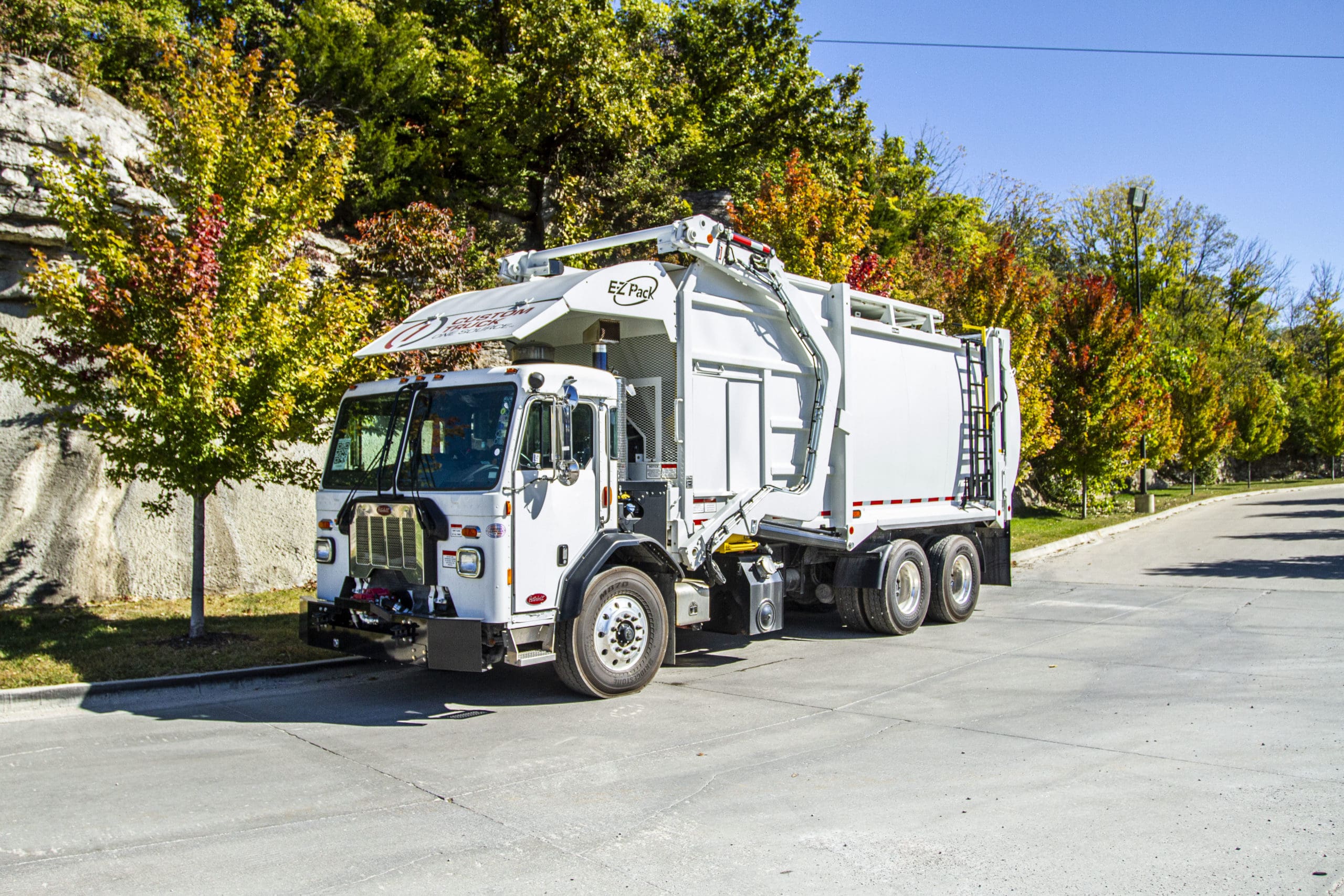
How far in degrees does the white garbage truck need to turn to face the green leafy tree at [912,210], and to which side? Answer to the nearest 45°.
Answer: approximately 135° to its right

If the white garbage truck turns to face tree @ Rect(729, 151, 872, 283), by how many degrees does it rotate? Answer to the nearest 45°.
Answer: approximately 135° to its right

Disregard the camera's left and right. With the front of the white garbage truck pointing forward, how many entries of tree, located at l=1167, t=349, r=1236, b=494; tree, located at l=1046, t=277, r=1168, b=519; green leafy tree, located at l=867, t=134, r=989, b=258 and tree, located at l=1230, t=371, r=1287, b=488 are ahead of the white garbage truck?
0

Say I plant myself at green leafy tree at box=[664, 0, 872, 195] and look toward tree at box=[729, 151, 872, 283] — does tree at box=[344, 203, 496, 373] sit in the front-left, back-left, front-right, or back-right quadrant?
front-right

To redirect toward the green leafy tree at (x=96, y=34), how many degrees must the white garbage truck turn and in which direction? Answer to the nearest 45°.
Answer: approximately 90° to its right

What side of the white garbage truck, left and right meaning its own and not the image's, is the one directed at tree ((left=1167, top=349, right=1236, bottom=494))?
back

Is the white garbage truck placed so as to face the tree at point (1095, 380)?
no

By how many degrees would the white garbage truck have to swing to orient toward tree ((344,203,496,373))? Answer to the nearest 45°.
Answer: approximately 90° to its right

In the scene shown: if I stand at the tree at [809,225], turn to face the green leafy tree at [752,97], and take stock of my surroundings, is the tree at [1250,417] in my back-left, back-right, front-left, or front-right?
front-right

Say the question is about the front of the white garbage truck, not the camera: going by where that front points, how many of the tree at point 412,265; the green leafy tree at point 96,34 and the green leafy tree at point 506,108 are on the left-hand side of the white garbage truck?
0

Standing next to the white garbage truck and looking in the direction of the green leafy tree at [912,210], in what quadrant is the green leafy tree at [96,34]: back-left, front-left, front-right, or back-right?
front-left

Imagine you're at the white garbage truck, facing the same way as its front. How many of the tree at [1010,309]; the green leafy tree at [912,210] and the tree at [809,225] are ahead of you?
0

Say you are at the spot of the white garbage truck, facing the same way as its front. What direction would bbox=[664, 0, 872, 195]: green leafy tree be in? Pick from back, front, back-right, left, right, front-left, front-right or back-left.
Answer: back-right

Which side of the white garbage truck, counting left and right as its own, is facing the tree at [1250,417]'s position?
back

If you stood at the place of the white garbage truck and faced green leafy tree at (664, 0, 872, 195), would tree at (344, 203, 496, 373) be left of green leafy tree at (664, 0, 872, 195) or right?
left
